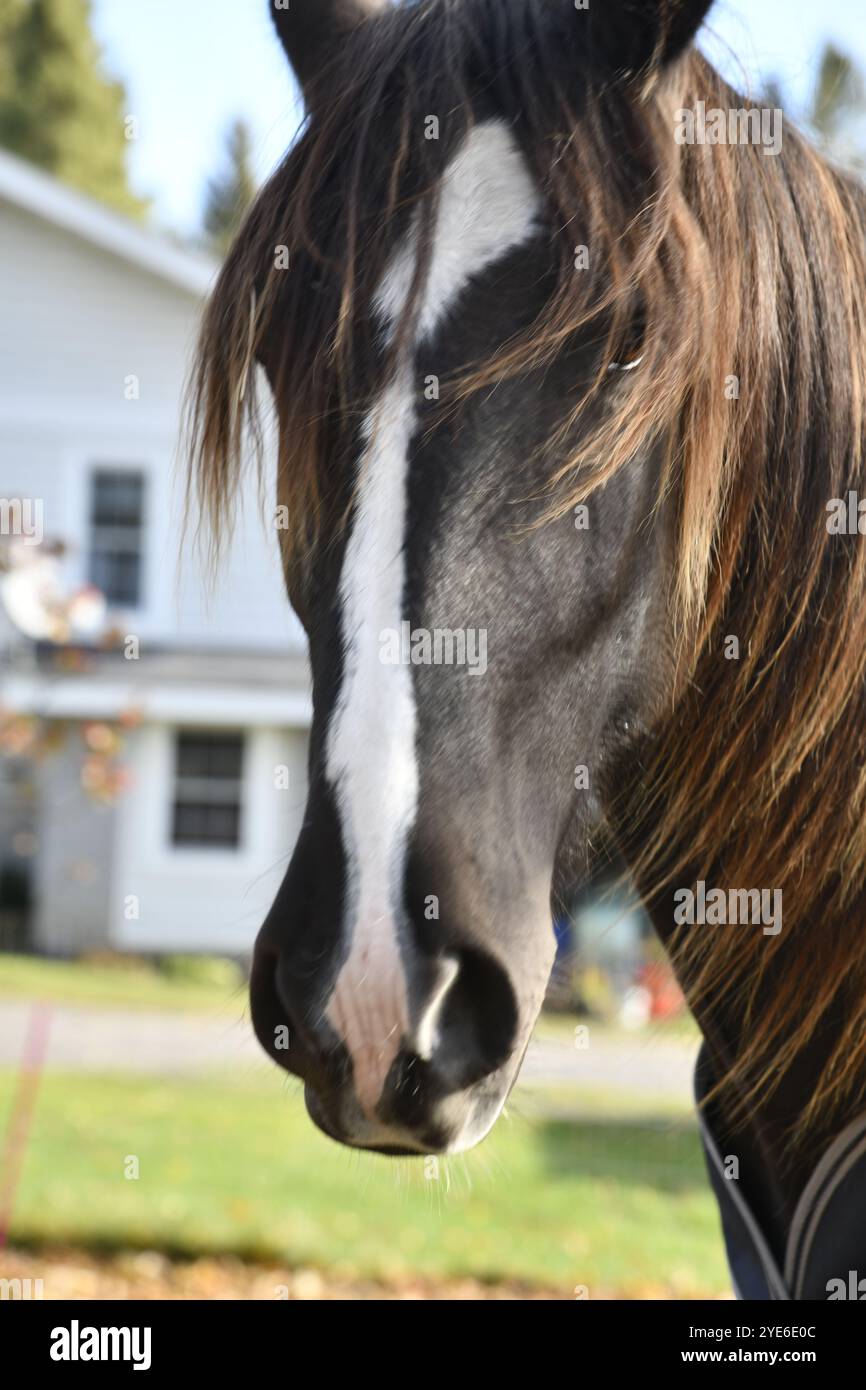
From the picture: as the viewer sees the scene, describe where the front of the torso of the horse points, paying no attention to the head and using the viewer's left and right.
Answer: facing the viewer and to the left of the viewer

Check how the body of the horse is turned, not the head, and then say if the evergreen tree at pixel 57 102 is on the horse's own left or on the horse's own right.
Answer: on the horse's own right

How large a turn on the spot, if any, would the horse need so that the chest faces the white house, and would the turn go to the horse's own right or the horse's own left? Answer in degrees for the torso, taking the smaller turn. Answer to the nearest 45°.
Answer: approximately 135° to the horse's own right
